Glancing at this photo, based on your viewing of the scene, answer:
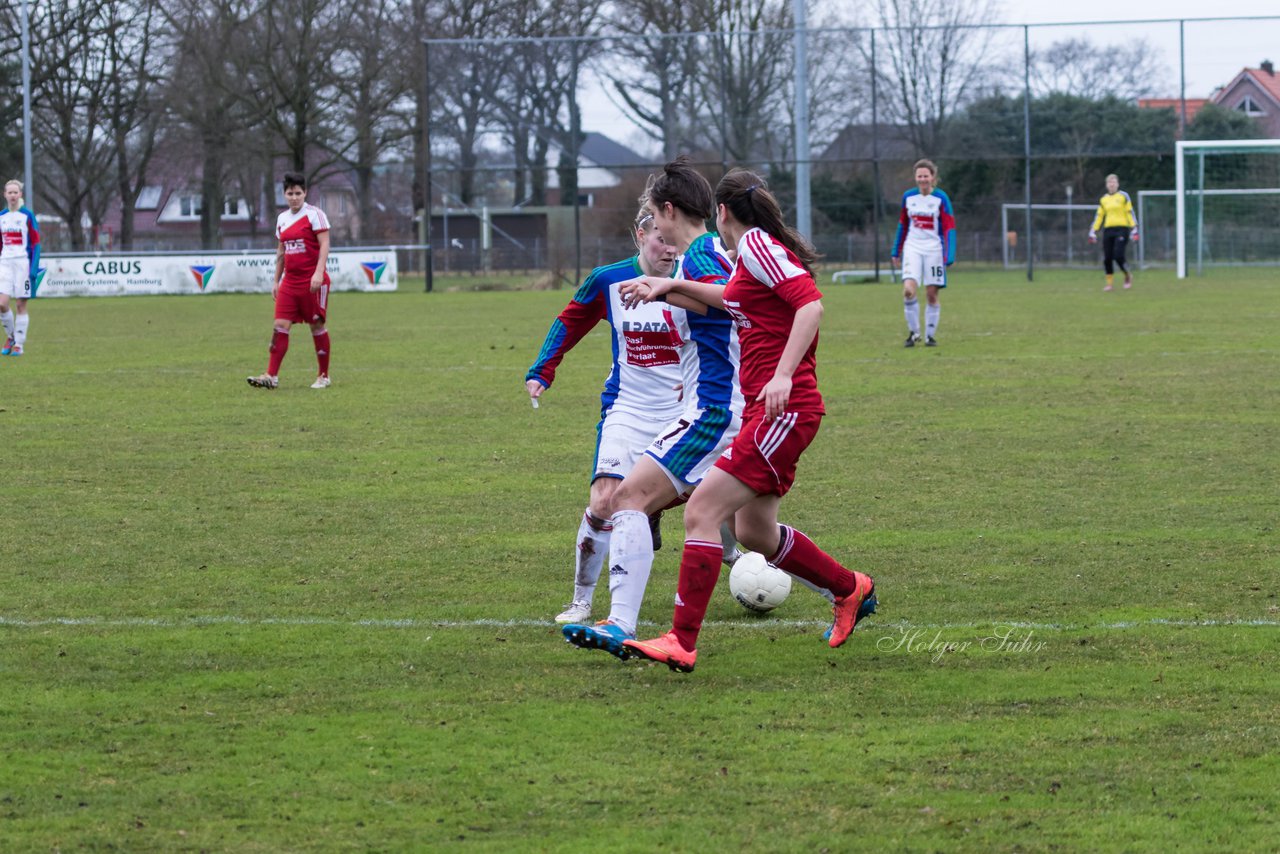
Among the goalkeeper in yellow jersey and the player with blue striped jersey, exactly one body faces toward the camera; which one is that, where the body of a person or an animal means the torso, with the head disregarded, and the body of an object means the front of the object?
the goalkeeper in yellow jersey

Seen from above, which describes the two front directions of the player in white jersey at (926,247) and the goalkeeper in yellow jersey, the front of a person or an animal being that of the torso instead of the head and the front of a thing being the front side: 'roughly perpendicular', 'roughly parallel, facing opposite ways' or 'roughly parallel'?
roughly parallel

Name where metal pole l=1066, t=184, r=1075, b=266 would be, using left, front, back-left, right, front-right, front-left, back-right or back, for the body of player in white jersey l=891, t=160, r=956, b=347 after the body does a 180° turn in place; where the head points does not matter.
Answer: front

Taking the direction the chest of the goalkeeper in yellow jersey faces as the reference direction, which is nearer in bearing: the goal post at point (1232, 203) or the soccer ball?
the soccer ball

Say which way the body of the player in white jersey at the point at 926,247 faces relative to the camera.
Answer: toward the camera

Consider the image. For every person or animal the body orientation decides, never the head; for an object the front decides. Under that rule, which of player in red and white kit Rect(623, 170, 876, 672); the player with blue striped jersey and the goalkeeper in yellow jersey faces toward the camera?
the goalkeeper in yellow jersey

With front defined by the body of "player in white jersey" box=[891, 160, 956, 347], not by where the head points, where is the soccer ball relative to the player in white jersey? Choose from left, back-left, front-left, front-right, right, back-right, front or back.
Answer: front

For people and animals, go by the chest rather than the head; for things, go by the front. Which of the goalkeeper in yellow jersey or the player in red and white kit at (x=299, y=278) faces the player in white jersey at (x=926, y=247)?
the goalkeeper in yellow jersey

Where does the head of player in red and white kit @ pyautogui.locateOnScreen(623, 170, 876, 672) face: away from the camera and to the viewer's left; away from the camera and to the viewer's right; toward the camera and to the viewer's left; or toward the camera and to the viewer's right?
away from the camera and to the viewer's left

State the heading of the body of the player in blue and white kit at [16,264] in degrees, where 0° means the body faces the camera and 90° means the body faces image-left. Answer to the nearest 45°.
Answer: approximately 0°

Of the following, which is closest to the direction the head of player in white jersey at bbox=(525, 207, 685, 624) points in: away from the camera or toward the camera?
toward the camera

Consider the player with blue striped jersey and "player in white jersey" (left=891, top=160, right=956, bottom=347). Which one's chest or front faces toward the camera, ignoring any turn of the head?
the player in white jersey

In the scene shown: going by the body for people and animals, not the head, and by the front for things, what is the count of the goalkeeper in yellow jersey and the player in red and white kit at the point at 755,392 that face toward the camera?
1

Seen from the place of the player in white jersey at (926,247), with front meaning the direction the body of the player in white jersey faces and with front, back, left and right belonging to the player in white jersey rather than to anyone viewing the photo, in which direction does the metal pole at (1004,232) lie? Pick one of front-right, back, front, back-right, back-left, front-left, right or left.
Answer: back
